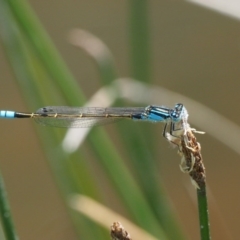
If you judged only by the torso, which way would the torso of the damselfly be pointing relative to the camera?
to the viewer's right
